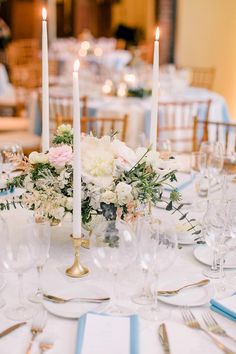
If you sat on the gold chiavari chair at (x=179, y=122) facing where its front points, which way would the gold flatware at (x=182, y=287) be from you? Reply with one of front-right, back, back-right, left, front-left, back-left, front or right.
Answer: back

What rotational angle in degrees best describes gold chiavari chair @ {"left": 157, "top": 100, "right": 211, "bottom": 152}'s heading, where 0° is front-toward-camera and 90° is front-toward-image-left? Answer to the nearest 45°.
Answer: approximately 180°

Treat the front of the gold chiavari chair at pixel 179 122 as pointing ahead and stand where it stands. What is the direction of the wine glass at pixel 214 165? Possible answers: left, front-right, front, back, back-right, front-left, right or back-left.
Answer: back

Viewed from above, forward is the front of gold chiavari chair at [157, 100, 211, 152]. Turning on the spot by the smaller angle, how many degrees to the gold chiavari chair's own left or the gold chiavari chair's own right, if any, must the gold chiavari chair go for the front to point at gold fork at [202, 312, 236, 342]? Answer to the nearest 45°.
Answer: approximately 180°

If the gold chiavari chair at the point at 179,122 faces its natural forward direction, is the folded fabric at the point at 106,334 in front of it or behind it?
behind

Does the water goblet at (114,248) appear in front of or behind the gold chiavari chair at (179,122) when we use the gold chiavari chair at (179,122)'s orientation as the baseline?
behind
